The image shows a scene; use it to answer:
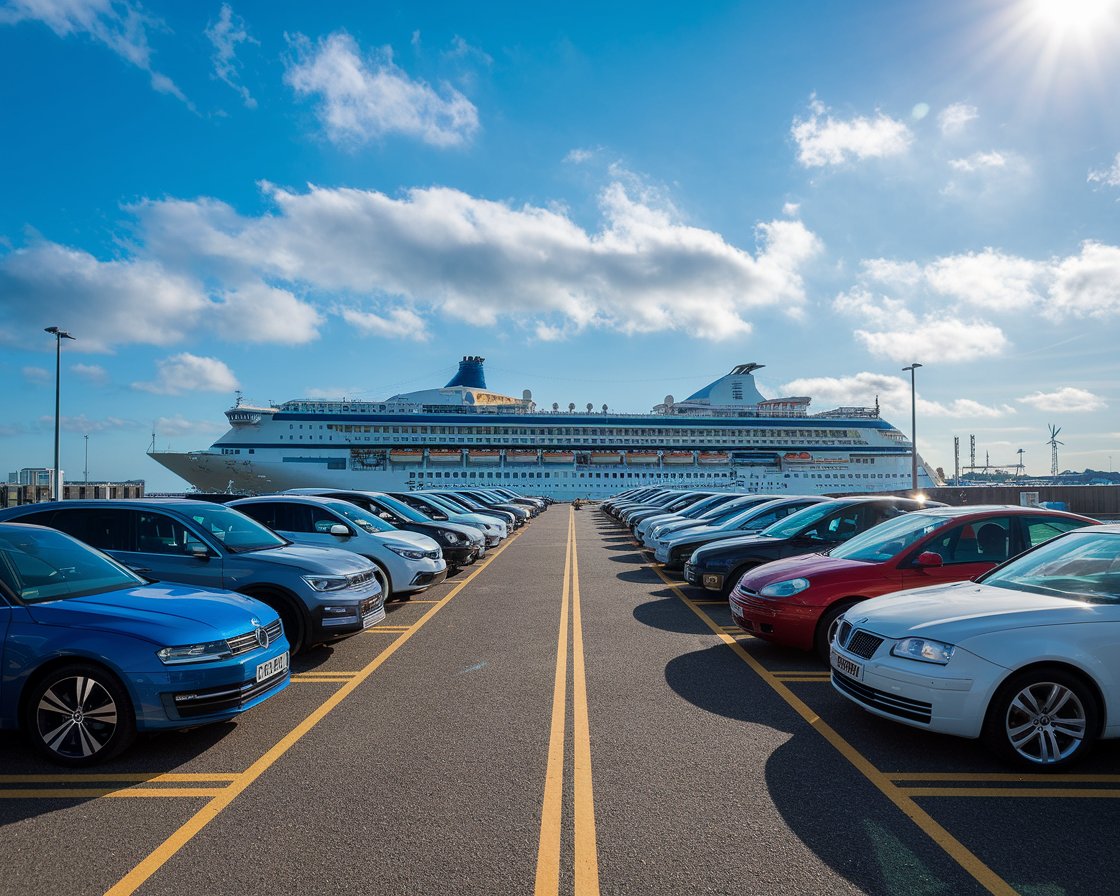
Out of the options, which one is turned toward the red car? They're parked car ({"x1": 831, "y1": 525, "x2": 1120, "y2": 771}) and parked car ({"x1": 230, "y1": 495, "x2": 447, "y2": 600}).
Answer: parked car ({"x1": 230, "y1": 495, "x2": 447, "y2": 600})

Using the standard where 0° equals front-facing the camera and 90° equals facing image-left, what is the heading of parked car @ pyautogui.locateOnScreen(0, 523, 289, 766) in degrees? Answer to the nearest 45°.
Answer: approximately 315°

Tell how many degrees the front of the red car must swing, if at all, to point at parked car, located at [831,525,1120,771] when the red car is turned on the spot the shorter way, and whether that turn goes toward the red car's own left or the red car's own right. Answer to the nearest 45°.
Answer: approximately 45° to the red car's own left

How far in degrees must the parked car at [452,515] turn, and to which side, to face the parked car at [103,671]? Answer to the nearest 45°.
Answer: approximately 45° to its right

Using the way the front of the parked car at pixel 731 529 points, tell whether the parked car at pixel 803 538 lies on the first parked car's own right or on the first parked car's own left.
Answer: on the first parked car's own left

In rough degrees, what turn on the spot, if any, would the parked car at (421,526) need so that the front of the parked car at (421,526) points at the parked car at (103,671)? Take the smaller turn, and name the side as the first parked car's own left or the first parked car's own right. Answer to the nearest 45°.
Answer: approximately 45° to the first parked car's own right

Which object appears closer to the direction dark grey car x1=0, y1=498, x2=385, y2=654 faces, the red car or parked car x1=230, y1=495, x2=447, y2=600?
the red car

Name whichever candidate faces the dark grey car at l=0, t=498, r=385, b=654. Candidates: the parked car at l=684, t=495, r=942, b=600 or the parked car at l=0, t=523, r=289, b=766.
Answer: the parked car at l=684, t=495, r=942, b=600

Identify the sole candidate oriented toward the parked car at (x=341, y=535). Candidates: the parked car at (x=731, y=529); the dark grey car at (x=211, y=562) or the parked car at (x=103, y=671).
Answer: the parked car at (x=731, y=529)

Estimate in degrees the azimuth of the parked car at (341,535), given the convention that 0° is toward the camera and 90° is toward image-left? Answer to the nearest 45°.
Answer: approximately 315°

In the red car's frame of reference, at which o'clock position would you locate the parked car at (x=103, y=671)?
The parked car is roughly at 12 o'clock from the red car.

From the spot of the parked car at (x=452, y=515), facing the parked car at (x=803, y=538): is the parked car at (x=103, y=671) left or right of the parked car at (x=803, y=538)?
right

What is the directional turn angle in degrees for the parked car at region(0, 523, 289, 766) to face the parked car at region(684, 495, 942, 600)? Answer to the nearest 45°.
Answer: approximately 45° to its left

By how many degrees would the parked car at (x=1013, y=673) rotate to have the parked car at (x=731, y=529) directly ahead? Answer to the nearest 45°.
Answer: approximately 90° to its right
